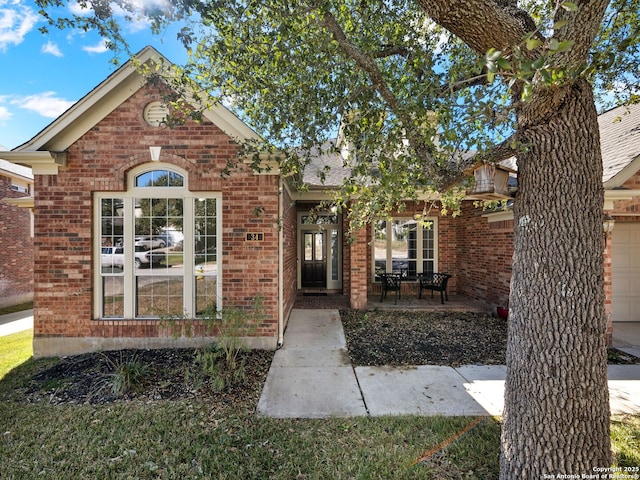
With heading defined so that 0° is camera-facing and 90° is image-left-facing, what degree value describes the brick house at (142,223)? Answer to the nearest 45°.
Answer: approximately 0°

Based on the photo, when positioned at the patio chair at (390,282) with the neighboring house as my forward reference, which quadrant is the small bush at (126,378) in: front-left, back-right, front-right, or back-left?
front-left

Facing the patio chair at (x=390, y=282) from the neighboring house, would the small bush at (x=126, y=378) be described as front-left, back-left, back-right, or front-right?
front-right

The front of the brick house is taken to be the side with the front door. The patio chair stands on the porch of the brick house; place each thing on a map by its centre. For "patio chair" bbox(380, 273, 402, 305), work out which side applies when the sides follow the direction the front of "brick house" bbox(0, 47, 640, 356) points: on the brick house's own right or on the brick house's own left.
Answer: on the brick house's own left
